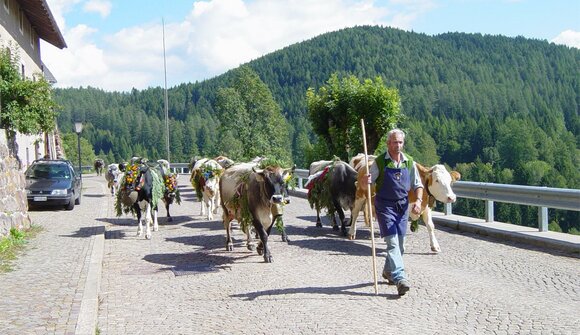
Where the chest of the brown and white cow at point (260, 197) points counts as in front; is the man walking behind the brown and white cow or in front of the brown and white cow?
in front

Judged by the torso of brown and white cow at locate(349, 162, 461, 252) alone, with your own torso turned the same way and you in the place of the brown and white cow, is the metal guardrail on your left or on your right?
on your left

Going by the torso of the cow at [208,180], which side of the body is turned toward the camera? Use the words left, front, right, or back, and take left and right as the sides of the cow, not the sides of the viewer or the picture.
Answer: front

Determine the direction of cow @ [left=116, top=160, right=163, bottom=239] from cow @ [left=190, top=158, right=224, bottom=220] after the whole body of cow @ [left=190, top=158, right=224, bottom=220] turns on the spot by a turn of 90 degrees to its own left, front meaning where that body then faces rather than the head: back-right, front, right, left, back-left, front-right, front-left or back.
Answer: back-right

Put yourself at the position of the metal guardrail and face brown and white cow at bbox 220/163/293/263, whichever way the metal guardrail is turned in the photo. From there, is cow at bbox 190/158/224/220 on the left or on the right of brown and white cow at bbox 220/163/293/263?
right

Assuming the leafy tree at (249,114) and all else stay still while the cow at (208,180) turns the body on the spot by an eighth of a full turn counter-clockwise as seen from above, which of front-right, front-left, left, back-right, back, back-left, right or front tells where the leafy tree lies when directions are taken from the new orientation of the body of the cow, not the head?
back-left

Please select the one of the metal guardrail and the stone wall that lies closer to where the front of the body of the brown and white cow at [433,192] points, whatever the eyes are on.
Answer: the metal guardrail

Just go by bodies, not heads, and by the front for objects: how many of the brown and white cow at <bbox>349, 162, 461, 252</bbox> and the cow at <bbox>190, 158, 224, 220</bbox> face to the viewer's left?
0

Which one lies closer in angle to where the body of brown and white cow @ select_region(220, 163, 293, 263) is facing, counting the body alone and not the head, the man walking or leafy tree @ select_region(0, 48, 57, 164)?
the man walking

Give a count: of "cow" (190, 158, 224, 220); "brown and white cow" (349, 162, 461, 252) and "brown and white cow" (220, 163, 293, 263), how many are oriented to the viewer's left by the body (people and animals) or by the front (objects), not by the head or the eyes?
0

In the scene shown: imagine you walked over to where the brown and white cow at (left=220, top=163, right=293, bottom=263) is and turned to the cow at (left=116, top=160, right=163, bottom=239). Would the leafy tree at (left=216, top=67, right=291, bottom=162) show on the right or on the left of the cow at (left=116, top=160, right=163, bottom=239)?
right

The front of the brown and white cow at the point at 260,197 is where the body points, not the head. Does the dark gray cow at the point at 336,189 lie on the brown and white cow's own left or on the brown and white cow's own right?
on the brown and white cow's own left
